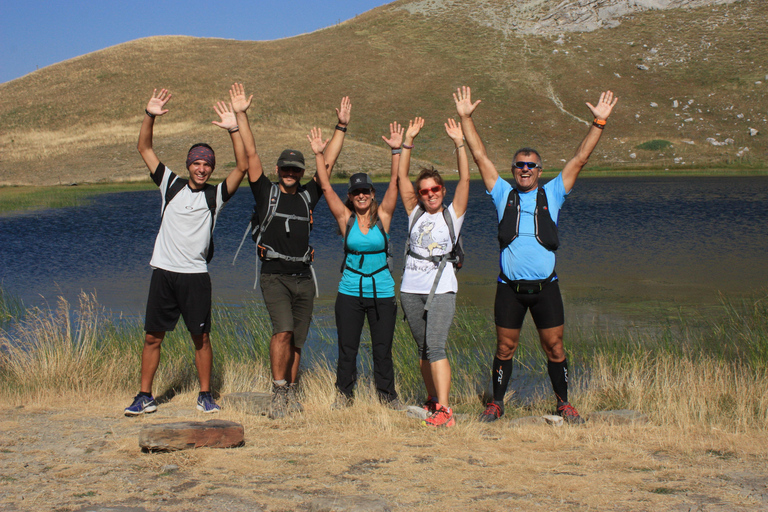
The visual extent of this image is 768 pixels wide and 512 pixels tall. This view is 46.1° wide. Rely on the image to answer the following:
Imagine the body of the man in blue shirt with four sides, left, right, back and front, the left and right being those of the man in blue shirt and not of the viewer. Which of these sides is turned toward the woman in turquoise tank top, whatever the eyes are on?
right

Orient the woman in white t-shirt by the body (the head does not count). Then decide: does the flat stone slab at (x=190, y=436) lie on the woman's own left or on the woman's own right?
on the woman's own right

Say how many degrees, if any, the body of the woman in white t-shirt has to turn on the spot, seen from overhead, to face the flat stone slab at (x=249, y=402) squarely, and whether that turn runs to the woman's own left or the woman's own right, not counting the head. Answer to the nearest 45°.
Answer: approximately 90° to the woman's own right

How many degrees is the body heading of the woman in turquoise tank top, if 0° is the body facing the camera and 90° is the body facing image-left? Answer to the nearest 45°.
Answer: approximately 0°

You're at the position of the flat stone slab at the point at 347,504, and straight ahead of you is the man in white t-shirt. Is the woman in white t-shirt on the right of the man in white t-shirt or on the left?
right
